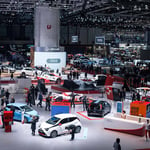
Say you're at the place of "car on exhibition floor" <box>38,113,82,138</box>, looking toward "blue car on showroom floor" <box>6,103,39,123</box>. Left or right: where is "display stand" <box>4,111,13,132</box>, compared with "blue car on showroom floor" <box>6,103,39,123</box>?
left

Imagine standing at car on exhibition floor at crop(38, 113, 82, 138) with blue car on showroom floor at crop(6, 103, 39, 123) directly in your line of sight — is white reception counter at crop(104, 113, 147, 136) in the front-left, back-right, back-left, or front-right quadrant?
back-right

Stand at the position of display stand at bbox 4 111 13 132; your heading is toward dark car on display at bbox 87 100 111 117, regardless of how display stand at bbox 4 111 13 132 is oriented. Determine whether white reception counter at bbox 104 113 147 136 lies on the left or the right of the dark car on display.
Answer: right

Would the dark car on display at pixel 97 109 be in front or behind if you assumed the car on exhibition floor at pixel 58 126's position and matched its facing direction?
behind

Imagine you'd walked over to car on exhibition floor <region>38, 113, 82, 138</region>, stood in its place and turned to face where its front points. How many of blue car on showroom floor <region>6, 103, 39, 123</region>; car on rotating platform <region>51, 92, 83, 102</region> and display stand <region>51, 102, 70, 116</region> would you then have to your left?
0

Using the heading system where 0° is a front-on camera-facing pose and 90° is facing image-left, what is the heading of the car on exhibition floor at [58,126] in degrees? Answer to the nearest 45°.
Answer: approximately 45°

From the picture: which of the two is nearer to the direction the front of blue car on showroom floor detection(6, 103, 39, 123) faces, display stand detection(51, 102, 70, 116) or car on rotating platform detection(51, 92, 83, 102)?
the display stand

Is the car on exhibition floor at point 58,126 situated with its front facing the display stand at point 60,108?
no

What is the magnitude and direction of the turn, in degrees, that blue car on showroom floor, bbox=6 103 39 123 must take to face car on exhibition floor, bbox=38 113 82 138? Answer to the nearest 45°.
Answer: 0° — it already faces it

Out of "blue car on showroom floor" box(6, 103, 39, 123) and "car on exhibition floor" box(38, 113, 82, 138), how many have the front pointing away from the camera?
0

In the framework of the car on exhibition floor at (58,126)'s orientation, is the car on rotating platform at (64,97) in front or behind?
behind

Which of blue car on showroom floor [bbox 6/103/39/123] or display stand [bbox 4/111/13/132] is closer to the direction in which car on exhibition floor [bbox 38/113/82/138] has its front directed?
the display stand

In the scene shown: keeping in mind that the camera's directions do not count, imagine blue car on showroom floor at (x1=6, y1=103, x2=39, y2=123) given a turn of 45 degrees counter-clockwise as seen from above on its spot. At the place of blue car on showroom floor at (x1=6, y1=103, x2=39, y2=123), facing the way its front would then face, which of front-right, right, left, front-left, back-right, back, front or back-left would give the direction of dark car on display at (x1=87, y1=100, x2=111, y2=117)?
front
